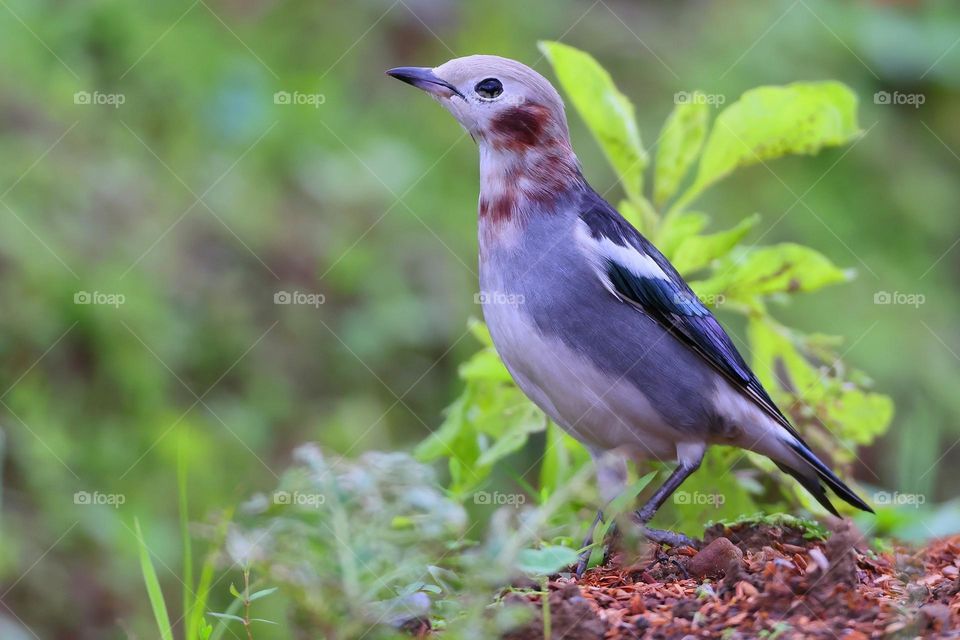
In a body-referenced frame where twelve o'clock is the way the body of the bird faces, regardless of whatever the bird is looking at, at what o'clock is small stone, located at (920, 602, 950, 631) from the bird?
The small stone is roughly at 8 o'clock from the bird.

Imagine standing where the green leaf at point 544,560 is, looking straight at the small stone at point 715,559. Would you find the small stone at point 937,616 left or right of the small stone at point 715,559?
right

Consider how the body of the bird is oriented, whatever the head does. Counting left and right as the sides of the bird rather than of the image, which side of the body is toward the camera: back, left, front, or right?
left

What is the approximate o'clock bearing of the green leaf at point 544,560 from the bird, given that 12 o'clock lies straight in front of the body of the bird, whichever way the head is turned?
The green leaf is roughly at 9 o'clock from the bird.
